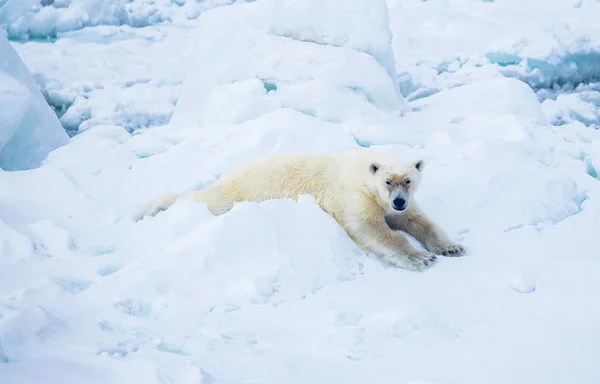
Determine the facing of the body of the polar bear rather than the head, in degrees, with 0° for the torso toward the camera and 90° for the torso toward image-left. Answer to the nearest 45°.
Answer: approximately 315°
